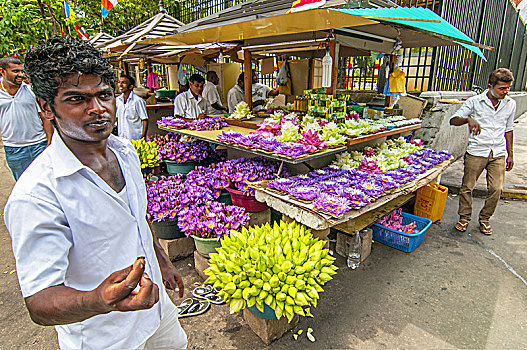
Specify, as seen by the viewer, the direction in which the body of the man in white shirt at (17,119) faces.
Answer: toward the camera

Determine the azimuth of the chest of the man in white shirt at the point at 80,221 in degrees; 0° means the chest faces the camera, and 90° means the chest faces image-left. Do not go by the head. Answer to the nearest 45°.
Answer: approximately 315°

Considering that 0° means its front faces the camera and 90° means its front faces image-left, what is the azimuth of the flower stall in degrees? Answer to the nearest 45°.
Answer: approximately 315°

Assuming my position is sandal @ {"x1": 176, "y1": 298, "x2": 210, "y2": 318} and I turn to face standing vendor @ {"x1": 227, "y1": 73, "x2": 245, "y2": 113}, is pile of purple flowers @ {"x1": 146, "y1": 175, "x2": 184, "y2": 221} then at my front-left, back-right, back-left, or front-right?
front-left

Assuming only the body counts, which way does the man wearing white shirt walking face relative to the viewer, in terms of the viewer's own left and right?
facing the viewer

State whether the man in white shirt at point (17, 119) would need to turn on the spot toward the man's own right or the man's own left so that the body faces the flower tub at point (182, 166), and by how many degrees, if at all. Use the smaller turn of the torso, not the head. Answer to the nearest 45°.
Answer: approximately 90° to the man's own left

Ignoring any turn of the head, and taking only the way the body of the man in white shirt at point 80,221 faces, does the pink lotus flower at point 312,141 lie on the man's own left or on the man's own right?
on the man's own left

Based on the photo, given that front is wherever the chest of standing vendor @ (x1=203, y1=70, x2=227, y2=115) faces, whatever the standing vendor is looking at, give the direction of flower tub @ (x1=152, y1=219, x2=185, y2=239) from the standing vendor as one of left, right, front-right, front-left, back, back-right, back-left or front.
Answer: right

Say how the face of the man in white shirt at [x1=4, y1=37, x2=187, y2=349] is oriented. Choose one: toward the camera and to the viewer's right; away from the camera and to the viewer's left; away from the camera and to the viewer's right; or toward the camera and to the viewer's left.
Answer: toward the camera and to the viewer's right

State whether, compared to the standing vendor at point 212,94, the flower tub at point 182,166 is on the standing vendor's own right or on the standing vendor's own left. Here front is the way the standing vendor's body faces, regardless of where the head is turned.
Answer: on the standing vendor's own right
